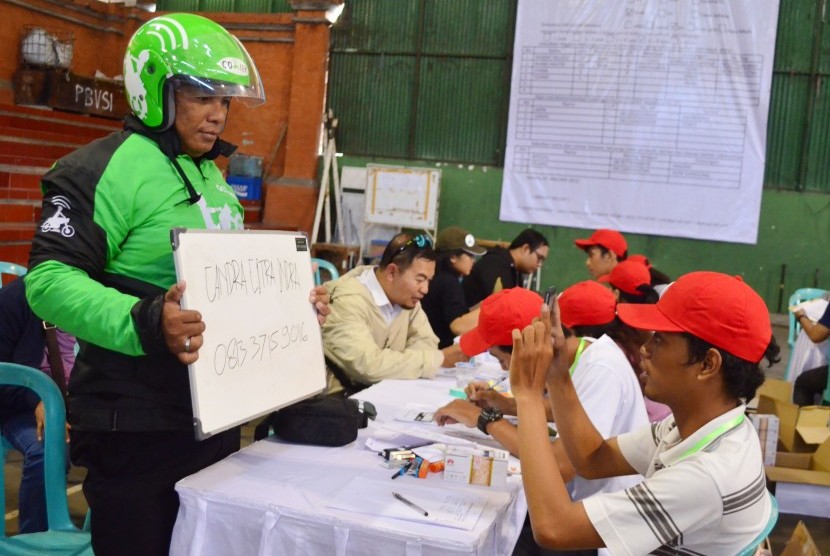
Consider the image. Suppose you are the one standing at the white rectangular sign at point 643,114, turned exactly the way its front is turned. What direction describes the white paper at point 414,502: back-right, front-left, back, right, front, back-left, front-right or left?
front

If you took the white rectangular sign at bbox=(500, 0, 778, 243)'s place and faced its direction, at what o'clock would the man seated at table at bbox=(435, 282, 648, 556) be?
The man seated at table is roughly at 12 o'clock from the white rectangular sign.

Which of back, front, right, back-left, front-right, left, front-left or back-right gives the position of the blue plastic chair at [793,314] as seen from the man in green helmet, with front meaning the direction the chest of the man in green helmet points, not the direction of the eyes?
left

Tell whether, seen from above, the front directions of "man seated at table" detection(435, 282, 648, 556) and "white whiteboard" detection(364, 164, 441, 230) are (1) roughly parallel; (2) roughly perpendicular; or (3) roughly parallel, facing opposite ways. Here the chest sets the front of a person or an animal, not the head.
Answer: roughly perpendicular

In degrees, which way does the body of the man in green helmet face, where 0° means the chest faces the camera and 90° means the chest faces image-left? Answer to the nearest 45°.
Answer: approximately 315°

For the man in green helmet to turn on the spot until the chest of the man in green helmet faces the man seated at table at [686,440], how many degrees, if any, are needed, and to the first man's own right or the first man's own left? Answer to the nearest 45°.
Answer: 0° — they already face them

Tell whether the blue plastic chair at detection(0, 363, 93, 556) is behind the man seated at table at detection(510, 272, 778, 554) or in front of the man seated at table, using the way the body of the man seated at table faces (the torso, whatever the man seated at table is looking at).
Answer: in front

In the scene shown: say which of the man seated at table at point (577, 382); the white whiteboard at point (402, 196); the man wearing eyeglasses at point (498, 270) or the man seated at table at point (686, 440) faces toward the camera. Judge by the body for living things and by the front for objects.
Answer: the white whiteboard

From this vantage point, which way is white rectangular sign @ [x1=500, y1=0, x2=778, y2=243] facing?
toward the camera

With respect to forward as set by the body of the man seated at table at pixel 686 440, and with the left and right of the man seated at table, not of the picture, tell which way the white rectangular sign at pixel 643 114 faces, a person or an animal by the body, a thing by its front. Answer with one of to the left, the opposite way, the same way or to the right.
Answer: to the left

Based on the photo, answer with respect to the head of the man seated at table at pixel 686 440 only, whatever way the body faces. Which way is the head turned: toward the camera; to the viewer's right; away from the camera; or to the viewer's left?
to the viewer's left

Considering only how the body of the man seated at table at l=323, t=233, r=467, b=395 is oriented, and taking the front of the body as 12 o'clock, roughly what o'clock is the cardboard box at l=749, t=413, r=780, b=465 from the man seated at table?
The cardboard box is roughly at 10 o'clock from the man seated at table.

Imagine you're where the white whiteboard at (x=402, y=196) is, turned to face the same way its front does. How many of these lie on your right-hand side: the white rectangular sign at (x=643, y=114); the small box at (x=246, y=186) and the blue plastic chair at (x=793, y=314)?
1
